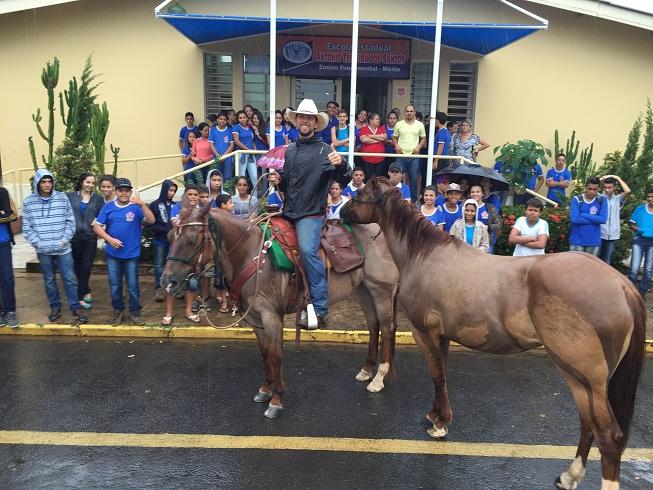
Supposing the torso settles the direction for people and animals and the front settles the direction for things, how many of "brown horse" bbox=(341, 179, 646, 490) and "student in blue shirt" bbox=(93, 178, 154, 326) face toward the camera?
1

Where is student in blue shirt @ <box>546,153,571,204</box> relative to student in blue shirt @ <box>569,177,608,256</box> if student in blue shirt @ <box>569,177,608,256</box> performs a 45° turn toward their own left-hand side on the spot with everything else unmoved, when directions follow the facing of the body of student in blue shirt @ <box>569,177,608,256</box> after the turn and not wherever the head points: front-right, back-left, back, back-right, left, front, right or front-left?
back-left

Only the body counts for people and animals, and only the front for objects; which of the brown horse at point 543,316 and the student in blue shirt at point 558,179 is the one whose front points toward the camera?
the student in blue shirt

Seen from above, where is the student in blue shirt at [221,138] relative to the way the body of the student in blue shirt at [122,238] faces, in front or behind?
behind

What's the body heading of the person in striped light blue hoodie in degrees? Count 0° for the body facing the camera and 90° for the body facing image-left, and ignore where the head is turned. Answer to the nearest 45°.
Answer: approximately 0°

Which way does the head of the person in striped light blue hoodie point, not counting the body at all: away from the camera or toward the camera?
toward the camera

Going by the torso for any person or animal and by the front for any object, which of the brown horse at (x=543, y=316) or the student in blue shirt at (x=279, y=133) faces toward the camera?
the student in blue shirt

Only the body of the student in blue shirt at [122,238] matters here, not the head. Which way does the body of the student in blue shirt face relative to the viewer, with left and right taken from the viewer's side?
facing the viewer

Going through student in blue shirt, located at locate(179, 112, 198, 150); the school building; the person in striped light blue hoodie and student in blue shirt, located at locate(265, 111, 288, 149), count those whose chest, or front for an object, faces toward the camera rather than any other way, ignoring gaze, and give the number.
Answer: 4

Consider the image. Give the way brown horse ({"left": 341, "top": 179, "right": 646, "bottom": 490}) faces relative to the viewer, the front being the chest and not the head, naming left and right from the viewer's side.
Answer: facing away from the viewer and to the left of the viewer

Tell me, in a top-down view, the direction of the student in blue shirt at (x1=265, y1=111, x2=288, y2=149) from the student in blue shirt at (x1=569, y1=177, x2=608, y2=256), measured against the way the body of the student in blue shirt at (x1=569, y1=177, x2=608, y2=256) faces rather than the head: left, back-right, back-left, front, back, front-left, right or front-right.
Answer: right

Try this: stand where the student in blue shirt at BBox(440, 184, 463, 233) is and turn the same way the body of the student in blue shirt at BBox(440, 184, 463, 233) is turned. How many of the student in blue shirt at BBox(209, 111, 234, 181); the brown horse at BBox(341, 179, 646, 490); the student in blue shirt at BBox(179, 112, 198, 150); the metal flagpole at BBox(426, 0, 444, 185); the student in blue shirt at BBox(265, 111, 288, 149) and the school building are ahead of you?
1

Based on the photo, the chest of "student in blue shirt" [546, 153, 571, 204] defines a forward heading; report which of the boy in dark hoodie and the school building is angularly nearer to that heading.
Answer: the boy in dark hoodie

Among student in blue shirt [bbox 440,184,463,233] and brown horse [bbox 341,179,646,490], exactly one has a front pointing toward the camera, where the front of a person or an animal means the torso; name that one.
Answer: the student in blue shirt

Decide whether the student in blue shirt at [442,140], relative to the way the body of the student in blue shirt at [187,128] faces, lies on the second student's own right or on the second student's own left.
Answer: on the second student's own left

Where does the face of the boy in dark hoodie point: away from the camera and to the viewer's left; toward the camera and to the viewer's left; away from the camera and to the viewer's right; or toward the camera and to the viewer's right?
toward the camera and to the viewer's right

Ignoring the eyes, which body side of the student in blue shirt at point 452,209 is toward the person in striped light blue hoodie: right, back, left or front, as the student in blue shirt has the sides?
right

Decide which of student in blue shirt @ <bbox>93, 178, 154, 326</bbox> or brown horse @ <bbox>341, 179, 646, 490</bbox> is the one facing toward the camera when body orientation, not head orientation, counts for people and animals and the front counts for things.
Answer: the student in blue shirt

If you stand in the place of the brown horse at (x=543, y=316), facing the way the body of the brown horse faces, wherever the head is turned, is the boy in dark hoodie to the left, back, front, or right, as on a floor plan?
front

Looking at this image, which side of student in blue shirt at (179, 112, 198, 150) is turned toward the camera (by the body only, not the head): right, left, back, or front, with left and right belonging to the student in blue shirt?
front

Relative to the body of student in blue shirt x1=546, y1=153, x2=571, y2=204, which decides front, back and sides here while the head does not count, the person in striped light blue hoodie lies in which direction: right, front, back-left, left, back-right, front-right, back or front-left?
front-right

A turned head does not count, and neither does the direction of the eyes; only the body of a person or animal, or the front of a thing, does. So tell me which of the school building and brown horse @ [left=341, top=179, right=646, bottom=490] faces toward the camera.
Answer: the school building
